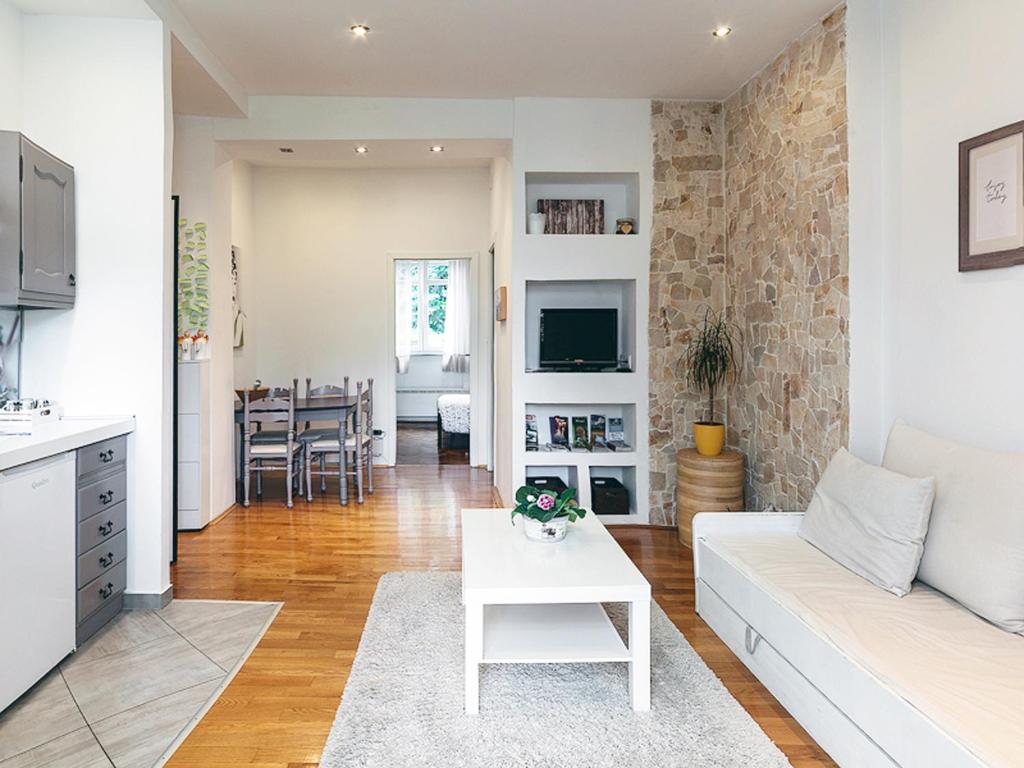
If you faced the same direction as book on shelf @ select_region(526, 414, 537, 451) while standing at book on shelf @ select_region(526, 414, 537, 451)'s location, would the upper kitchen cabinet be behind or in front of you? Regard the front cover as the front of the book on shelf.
in front

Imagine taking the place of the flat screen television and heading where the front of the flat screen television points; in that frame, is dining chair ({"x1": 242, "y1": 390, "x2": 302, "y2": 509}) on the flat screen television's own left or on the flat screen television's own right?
on the flat screen television's own right

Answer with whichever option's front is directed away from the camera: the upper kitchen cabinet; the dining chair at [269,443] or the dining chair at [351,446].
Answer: the dining chair at [269,443]

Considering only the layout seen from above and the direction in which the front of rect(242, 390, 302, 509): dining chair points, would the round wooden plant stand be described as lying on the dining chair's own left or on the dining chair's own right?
on the dining chair's own right

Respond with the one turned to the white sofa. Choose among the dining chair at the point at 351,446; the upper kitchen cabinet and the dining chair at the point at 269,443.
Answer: the upper kitchen cabinet

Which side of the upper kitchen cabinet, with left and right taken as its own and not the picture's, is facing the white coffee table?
front

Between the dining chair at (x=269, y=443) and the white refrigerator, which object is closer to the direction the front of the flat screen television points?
the white refrigerator

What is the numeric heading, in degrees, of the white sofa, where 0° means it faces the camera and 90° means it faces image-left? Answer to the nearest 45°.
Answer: approximately 45°

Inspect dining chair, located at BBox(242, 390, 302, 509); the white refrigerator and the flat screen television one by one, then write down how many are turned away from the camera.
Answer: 1

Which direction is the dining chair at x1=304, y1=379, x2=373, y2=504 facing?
to the viewer's left

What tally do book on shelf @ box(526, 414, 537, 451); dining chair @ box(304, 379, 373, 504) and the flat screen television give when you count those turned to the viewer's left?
1

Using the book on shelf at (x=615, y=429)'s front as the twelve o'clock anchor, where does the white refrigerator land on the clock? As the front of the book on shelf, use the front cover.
The white refrigerator is roughly at 1 o'clock from the book on shelf.

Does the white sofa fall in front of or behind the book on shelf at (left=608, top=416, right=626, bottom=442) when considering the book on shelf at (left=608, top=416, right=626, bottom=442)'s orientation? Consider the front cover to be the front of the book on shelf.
in front

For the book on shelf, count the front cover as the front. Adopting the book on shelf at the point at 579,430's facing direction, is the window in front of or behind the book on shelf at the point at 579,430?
behind

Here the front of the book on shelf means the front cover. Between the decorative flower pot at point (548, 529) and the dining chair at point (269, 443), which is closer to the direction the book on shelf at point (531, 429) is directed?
the decorative flower pot

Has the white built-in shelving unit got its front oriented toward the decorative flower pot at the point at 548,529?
yes

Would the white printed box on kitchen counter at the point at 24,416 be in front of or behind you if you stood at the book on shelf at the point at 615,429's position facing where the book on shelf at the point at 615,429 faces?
in front
